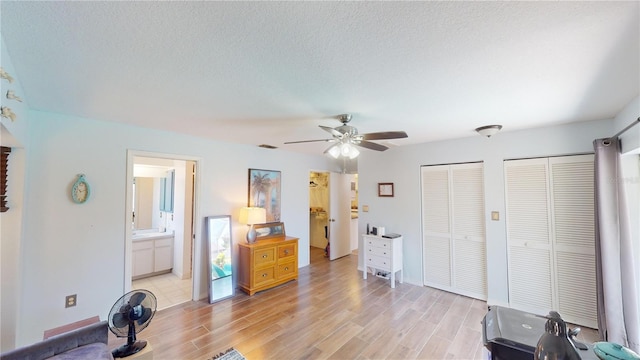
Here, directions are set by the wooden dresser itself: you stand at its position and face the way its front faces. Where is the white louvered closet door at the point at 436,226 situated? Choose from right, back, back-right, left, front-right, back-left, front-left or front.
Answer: front-left

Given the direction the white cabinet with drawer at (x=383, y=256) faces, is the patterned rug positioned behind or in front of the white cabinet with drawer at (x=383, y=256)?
in front

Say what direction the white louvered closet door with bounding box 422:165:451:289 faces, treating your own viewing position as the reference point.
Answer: facing the viewer

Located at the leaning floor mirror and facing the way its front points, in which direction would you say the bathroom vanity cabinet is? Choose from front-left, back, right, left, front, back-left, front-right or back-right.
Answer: back

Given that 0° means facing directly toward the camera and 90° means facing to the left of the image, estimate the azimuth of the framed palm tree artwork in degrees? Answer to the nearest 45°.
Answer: approximately 315°

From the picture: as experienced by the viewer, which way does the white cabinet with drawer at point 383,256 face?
facing the viewer and to the left of the viewer

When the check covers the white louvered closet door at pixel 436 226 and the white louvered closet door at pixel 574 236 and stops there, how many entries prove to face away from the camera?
0

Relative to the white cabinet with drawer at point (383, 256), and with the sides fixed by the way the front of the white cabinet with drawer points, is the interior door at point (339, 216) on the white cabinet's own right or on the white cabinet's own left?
on the white cabinet's own right

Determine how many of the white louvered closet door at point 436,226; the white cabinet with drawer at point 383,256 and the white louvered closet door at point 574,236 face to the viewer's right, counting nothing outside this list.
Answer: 0

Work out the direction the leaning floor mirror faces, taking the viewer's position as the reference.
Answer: facing the viewer and to the right of the viewer

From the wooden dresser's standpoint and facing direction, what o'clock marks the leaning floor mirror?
The leaning floor mirror is roughly at 4 o'clock from the wooden dresser.
